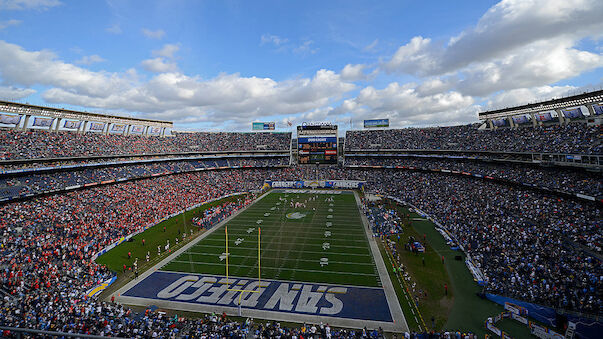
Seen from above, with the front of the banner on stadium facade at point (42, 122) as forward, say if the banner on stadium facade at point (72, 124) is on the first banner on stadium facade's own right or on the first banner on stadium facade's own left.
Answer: on the first banner on stadium facade's own left

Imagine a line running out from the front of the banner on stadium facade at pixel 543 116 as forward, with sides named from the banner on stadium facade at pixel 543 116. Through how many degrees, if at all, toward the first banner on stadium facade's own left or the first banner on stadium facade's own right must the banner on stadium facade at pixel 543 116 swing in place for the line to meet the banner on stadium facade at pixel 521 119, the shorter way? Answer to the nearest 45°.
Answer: approximately 90° to the first banner on stadium facade's own right

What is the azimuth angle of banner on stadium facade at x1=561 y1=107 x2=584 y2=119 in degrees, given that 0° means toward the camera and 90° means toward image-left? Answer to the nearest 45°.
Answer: approximately 45°

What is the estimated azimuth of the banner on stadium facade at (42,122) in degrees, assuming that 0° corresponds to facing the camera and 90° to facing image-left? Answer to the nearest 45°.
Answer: approximately 315°

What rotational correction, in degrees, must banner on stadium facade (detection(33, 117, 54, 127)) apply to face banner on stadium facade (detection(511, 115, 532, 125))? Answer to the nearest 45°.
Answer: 0° — it already faces it

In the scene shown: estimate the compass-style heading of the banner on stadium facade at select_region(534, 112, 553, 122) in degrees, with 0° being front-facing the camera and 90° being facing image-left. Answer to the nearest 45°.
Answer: approximately 45°

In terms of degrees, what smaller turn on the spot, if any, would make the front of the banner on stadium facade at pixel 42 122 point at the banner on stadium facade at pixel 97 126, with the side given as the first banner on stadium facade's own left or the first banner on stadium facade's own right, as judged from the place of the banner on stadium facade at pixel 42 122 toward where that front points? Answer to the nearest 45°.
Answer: approximately 90° to the first banner on stadium facade's own left
